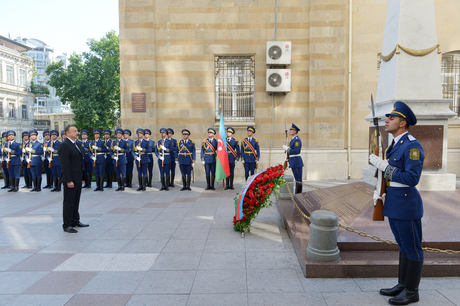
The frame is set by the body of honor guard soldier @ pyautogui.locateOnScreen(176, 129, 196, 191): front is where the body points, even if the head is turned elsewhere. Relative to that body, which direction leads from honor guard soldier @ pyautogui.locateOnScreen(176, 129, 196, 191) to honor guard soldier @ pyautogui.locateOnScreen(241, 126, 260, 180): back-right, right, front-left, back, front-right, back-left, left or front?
left

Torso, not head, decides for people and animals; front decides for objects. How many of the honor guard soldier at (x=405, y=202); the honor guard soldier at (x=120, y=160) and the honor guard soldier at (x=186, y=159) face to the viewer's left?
1

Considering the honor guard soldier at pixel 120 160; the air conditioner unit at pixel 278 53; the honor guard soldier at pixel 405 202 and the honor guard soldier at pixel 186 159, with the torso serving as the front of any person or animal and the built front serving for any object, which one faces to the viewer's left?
the honor guard soldier at pixel 405 202

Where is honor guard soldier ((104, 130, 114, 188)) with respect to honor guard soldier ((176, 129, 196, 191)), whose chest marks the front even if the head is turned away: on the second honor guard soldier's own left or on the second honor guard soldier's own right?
on the second honor guard soldier's own right

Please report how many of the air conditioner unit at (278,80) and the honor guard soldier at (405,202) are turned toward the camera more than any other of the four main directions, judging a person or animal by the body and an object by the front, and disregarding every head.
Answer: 1

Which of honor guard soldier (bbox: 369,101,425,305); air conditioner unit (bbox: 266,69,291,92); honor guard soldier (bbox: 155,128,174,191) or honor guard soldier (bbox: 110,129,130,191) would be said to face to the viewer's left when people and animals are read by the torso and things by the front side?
honor guard soldier (bbox: 369,101,425,305)

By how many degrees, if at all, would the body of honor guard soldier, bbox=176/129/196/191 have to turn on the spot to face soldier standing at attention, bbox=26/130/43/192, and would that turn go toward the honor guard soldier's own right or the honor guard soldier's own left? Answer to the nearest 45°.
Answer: approximately 90° to the honor guard soldier's own right

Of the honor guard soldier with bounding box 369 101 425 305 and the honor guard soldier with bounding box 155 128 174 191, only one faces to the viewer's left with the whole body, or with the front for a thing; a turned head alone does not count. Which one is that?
the honor guard soldier with bounding box 369 101 425 305

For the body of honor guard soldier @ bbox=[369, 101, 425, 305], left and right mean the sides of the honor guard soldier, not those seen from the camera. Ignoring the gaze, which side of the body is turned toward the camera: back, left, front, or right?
left

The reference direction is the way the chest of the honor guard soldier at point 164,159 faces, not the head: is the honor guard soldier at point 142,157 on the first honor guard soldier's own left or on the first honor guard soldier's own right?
on the first honor guard soldier's own right

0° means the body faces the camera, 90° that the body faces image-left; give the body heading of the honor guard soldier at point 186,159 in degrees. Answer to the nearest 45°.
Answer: approximately 0°

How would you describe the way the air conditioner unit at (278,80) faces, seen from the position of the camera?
facing the viewer

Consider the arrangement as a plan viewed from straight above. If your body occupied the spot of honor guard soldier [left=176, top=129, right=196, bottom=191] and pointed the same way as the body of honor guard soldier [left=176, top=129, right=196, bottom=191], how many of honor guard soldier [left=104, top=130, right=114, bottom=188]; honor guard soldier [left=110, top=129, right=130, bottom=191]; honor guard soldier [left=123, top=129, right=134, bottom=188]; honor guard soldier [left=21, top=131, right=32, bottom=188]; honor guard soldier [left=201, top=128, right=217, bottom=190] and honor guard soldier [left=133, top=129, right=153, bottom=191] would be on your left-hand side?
1

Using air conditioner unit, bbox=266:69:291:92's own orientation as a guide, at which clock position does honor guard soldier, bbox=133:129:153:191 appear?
The honor guard soldier is roughly at 2 o'clock from the air conditioner unit.

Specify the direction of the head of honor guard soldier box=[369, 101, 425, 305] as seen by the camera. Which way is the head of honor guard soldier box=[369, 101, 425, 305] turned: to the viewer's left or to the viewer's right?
to the viewer's left

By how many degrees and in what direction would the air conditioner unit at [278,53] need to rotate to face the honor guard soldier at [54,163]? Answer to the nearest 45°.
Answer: approximately 90° to its right

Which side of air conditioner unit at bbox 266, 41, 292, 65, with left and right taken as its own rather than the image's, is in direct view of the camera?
front

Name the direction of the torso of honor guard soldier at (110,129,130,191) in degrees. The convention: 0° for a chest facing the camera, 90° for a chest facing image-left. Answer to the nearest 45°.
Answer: approximately 0°
